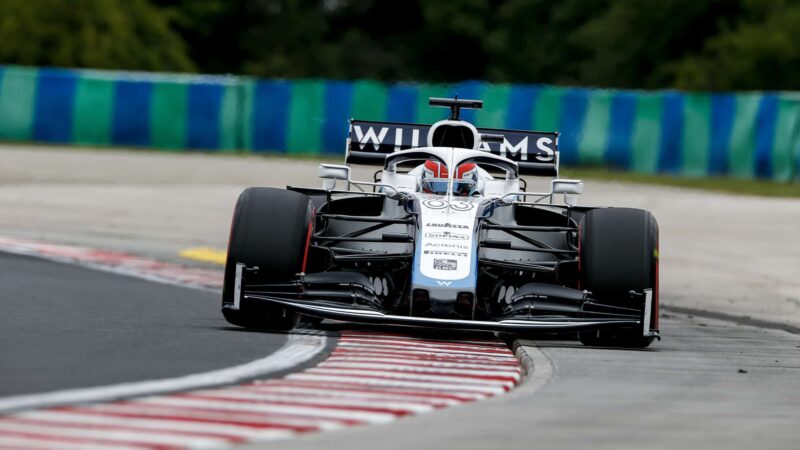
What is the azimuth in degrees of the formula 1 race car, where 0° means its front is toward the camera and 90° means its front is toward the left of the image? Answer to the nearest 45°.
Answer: approximately 0°

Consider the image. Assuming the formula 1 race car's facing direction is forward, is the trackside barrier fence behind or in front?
behind
